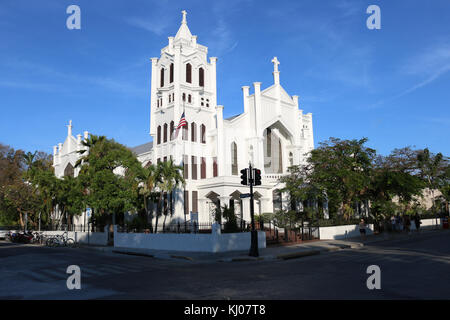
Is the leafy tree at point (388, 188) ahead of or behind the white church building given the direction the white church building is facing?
ahead

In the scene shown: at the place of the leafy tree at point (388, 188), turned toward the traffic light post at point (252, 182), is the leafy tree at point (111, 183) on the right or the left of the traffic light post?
right

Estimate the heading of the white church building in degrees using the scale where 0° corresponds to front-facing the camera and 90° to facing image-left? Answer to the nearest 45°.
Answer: approximately 315°

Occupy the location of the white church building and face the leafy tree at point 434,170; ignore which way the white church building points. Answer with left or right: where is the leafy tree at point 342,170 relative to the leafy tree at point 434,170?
right
